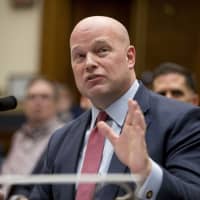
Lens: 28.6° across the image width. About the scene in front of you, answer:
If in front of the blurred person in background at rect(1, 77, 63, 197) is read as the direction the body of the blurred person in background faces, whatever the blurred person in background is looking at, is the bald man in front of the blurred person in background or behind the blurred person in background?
in front

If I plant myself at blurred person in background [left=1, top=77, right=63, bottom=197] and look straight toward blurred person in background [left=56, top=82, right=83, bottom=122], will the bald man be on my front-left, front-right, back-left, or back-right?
back-right

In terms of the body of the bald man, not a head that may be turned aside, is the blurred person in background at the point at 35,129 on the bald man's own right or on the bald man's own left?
on the bald man's own right

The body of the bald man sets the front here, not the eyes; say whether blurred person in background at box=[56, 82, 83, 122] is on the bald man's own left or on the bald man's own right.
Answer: on the bald man's own right

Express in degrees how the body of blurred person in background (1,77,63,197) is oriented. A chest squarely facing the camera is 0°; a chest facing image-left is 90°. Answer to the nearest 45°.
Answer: approximately 0°

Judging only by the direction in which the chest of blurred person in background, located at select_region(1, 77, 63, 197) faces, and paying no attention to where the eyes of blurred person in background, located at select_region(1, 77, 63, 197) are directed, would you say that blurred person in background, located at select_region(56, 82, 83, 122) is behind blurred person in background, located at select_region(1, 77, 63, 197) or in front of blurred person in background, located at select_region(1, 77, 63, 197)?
behind

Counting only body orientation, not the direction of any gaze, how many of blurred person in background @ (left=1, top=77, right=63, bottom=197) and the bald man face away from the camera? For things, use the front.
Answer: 0

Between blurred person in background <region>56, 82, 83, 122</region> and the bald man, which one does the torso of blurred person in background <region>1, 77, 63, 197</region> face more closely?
the bald man
